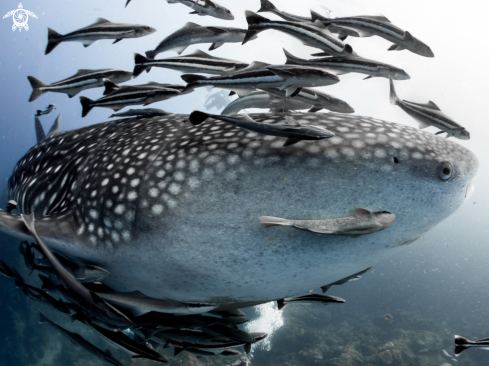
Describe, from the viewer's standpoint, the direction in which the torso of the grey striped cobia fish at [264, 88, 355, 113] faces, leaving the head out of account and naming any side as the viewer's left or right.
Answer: facing to the right of the viewer

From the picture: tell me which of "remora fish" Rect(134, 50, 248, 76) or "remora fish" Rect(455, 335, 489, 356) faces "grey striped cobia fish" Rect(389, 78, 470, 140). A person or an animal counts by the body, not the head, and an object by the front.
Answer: "remora fish" Rect(134, 50, 248, 76)

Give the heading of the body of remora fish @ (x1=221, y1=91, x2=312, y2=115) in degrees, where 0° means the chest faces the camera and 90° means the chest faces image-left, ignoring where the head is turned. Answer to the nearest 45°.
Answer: approximately 270°

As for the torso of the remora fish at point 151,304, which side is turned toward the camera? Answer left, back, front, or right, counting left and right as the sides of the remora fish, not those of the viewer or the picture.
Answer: right

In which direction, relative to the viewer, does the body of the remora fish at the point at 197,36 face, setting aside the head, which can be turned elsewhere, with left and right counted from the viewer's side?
facing to the right of the viewer

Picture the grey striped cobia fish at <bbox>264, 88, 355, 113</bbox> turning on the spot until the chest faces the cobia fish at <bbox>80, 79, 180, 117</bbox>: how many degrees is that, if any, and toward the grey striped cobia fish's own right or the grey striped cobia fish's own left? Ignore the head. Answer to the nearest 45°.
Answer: approximately 180°

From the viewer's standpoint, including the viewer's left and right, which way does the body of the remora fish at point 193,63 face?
facing to the right of the viewer

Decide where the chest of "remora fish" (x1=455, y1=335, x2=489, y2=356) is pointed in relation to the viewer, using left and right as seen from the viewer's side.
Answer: facing to the right of the viewer

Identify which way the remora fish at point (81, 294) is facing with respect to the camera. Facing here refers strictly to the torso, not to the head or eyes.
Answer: to the viewer's right

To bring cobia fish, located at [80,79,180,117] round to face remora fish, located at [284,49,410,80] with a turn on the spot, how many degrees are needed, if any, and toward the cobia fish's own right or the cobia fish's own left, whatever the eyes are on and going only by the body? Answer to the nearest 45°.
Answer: approximately 45° to the cobia fish's own right

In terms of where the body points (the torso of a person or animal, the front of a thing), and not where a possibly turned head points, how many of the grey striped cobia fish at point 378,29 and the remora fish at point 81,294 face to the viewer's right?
2
